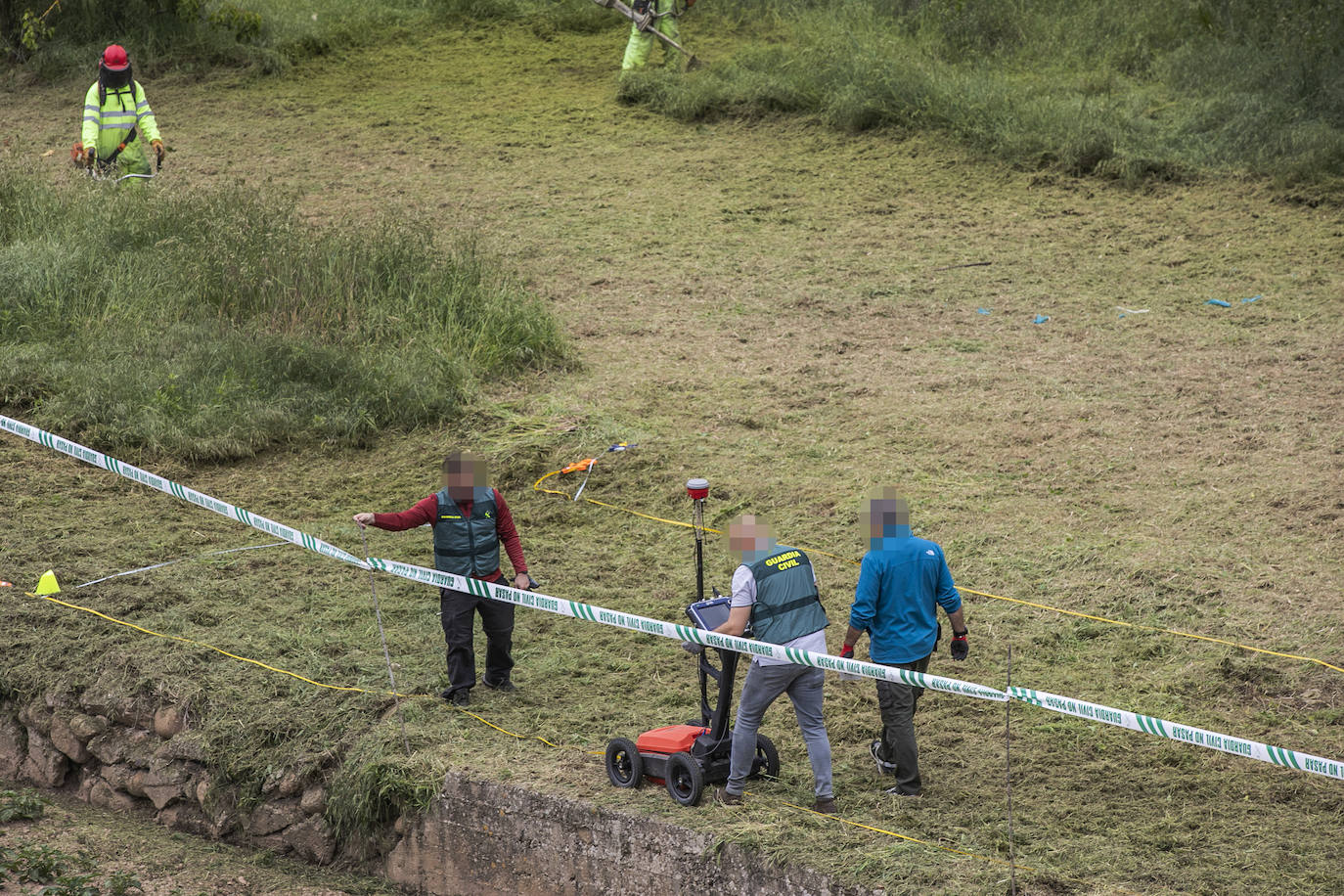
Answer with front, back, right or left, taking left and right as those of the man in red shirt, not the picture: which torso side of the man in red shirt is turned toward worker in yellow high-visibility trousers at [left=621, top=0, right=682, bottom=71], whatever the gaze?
back

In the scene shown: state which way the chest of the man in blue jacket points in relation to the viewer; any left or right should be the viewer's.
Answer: facing away from the viewer and to the left of the viewer

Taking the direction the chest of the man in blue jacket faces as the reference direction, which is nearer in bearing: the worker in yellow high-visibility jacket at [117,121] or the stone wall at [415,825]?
the worker in yellow high-visibility jacket

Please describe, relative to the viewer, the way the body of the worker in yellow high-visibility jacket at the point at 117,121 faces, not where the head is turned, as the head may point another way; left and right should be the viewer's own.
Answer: facing the viewer

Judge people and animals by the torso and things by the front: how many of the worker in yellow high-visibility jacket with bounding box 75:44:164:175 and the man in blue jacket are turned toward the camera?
1

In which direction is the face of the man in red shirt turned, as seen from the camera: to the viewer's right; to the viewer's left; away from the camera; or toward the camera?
toward the camera

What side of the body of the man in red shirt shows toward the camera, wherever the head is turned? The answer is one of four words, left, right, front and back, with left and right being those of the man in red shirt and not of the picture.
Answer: front

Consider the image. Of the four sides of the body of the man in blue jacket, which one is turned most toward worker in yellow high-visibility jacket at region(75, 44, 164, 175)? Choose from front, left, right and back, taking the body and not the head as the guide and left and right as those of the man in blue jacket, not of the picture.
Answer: front

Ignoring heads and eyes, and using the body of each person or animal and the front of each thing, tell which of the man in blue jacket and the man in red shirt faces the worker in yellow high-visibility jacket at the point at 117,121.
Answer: the man in blue jacket

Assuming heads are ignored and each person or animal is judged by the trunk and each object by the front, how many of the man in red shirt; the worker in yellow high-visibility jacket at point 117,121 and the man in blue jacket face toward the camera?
2

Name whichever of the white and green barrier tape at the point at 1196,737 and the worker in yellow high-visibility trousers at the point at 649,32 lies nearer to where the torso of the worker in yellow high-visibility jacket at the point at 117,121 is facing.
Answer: the white and green barrier tape

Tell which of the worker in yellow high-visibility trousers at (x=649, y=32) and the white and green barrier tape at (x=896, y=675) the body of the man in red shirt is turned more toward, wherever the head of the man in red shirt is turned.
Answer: the white and green barrier tape

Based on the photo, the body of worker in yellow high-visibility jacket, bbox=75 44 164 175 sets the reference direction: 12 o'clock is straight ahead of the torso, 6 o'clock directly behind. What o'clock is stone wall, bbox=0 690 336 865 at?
The stone wall is roughly at 12 o'clock from the worker in yellow high-visibility jacket.

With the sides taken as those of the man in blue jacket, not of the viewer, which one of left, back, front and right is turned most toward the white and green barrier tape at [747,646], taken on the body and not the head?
left

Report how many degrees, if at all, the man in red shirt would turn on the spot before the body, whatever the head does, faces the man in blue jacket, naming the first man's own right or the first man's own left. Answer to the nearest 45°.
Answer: approximately 45° to the first man's own left

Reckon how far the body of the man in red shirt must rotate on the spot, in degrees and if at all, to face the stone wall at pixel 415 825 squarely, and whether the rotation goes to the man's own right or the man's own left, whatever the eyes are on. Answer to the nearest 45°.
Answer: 0° — they already face it

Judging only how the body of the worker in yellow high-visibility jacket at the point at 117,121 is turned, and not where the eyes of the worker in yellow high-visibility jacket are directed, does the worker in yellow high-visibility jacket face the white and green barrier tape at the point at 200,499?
yes

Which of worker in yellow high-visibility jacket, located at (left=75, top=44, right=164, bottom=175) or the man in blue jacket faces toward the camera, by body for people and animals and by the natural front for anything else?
the worker in yellow high-visibility jacket
